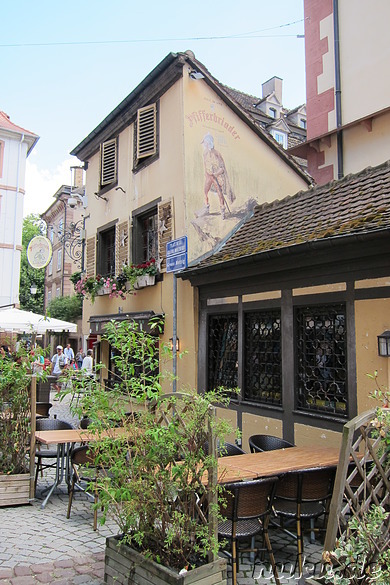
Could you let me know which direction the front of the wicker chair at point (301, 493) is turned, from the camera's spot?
facing away from the viewer and to the left of the viewer

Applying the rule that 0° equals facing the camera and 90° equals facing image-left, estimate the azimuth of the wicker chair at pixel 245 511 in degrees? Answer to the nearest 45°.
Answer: approximately 135°

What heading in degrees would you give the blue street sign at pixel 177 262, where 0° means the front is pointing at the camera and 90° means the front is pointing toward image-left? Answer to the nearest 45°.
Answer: approximately 45°

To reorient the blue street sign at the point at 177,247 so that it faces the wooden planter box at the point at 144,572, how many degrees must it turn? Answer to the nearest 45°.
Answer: approximately 45° to its left

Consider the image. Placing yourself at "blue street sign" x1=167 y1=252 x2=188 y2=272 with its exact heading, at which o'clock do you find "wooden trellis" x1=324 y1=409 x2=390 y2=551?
The wooden trellis is roughly at 10 o'clock from the blue street sign.

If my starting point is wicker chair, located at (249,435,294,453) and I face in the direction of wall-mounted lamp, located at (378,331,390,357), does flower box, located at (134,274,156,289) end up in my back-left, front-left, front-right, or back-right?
back-left

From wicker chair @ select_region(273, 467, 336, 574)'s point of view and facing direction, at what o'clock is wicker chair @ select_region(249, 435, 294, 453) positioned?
wicker chair @ select_region(249, 435, 294, 453) is roughly at 1 o'clock from wicker chair @ select_region(273, 467, 336, 574).

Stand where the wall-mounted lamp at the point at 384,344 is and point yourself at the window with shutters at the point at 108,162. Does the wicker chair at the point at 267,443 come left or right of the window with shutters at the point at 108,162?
left

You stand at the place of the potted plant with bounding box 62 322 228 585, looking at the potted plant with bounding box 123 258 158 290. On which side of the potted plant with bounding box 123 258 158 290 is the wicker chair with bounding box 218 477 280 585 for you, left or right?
right
